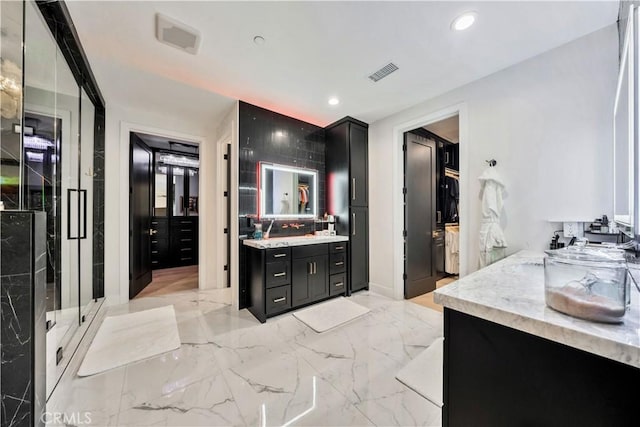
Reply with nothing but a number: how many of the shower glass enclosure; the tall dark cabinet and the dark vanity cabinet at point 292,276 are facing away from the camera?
0

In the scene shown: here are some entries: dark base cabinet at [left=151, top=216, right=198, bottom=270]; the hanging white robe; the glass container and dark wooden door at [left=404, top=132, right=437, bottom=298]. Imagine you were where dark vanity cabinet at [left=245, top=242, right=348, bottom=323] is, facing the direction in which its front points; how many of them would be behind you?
1

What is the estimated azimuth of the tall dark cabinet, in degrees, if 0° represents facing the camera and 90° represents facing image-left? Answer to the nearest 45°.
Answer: approximately 315°

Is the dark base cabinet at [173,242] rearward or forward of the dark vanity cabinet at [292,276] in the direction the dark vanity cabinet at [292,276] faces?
rearward

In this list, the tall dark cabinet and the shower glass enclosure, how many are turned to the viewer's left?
0

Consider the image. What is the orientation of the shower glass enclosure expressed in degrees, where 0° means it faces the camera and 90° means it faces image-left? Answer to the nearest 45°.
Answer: approximately 270°

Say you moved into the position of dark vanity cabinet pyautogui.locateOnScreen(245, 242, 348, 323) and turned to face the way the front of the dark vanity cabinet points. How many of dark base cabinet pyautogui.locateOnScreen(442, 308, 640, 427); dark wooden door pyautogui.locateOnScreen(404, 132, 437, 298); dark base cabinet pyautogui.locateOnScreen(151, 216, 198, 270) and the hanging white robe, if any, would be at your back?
1

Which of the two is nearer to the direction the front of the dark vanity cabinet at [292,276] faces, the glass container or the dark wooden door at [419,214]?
the glass container

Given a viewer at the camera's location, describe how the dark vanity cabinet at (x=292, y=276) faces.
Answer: facing the viewer and to the right of the viewer

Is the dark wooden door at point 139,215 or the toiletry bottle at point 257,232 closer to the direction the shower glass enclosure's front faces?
the toiletry bottle

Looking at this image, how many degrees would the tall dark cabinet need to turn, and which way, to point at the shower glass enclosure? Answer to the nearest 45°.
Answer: approximately 90° to its right

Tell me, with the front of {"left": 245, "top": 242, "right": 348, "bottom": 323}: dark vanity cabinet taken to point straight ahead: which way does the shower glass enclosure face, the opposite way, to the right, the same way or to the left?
to the left
